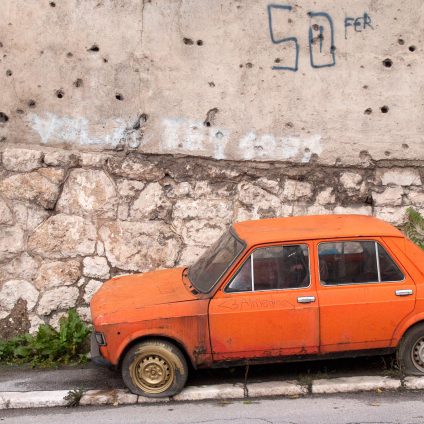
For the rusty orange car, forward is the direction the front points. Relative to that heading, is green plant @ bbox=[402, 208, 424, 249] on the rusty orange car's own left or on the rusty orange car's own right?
on the rusty orange car's own right

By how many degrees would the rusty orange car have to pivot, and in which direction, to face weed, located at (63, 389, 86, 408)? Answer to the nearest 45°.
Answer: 0° — it already faces it

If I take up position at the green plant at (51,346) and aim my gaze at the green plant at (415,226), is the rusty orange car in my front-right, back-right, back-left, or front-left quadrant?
front-right

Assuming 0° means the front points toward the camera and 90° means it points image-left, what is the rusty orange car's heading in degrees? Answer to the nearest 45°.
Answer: approximately 90°

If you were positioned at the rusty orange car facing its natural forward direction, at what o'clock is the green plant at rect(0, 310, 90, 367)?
The green plant is roughly at 1 o'clock from the rusty orange car.
